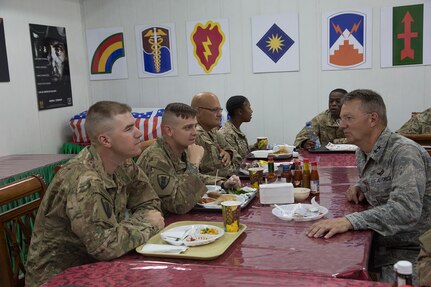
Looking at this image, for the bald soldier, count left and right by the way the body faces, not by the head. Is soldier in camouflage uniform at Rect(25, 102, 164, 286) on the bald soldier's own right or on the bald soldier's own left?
on the bald soldier's own right

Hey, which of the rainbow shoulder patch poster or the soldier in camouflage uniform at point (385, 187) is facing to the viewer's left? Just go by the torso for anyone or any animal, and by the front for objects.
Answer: the soldier in camouflage uniform

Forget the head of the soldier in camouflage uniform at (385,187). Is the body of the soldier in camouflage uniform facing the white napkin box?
yes

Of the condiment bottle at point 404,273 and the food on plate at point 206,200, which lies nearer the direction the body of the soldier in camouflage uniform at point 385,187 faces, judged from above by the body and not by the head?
the food on plate

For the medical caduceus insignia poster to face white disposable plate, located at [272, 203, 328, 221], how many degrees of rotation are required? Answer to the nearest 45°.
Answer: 0° — it already faces it

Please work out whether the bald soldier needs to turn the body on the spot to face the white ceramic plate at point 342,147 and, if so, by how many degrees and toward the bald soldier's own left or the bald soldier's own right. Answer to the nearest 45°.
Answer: approximately 45° to the bald soldier's own left

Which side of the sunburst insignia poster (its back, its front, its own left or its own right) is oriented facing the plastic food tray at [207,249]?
front

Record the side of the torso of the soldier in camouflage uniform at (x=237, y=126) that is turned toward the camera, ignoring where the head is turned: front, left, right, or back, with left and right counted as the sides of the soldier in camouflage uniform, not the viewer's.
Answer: right

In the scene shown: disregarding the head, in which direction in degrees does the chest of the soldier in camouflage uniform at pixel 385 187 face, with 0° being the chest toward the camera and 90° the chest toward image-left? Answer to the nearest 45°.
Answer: approximately 90°

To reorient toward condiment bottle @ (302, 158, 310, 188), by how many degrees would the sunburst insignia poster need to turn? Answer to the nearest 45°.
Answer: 0° — it already faces it

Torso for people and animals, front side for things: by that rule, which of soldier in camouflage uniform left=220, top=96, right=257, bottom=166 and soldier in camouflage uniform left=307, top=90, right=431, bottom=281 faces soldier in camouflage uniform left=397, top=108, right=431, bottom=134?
soldier in camouflage uniform left=220, top=96, right=257, bottom=166

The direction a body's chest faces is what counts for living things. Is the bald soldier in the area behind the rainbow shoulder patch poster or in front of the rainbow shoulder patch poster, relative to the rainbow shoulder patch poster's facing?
in front

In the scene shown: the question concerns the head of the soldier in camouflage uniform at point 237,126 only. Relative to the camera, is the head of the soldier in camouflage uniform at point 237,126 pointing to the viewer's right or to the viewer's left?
to the viewer's right

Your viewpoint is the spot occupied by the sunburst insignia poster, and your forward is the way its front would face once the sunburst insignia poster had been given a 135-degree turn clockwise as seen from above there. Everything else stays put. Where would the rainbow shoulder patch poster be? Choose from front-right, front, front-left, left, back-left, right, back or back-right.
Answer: front-left
